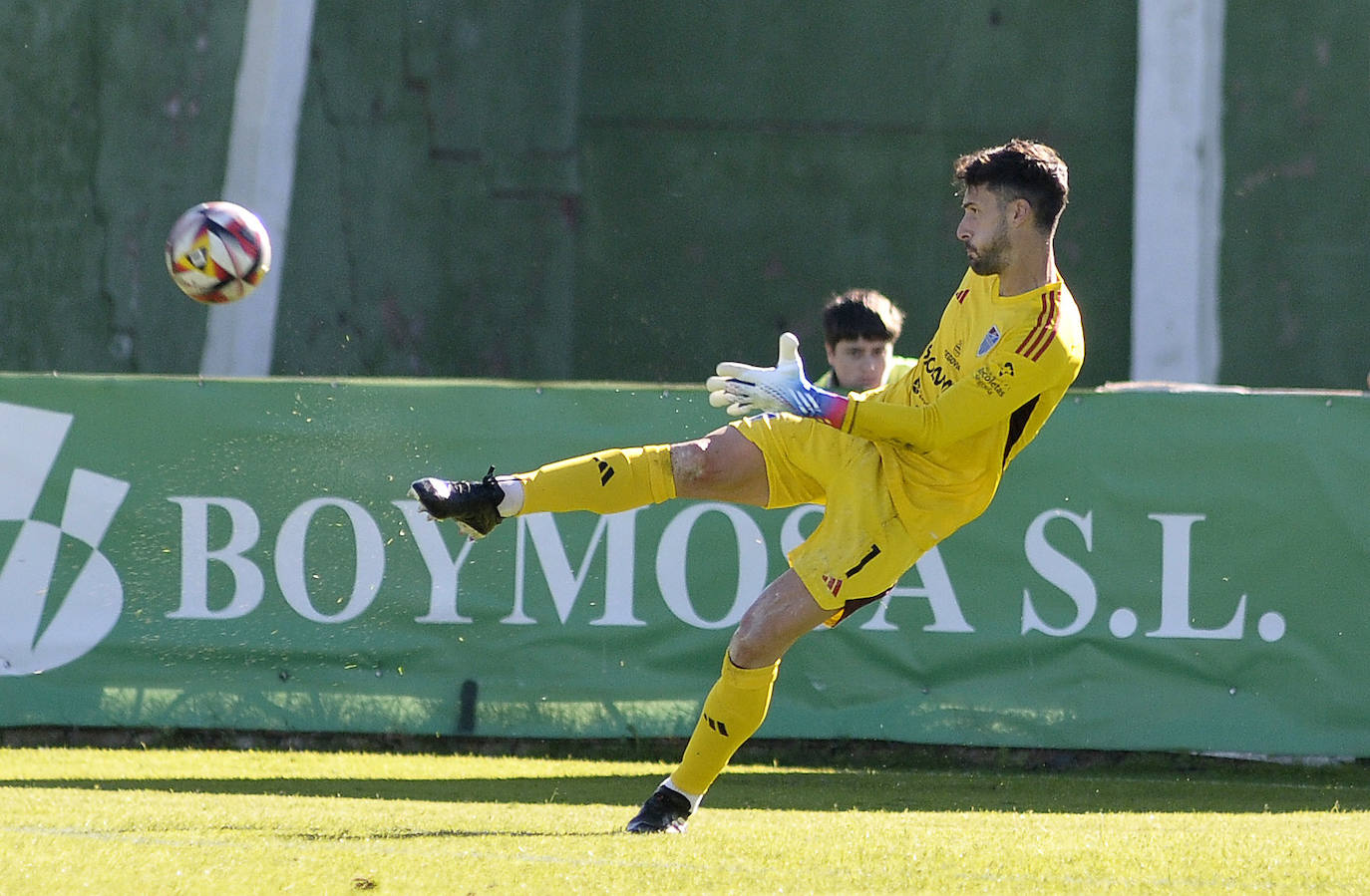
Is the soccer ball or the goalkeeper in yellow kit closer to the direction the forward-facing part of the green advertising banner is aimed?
the goalkeeper in yellow kit

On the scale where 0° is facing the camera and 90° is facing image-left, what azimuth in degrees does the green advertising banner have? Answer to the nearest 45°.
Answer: approximately 0°

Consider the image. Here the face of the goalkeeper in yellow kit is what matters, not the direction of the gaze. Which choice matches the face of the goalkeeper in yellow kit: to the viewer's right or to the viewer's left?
to the viewer's left
